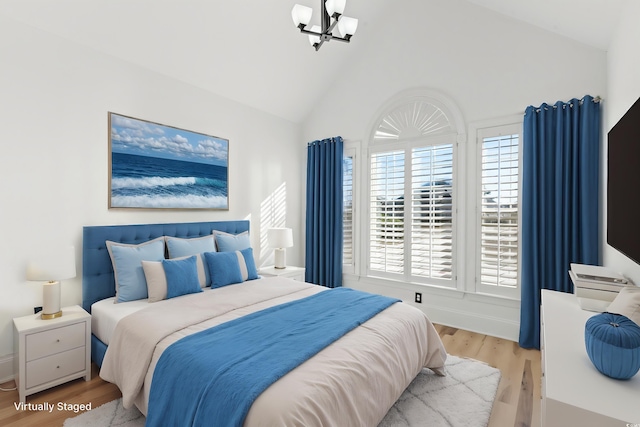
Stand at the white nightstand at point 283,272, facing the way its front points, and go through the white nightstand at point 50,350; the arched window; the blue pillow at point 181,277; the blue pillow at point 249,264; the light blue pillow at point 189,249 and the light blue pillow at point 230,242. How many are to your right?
5

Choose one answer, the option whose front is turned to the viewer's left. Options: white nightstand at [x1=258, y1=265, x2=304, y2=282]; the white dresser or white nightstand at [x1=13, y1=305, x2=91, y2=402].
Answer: the white dresser

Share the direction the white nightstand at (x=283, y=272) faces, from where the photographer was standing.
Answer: facing the viewer and to the right of the viewer

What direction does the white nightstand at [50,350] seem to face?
toward the camera

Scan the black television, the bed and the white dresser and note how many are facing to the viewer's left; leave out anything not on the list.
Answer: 2

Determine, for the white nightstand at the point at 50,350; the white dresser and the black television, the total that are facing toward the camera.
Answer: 1

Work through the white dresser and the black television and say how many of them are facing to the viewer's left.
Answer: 2

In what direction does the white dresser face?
to the viewer's left

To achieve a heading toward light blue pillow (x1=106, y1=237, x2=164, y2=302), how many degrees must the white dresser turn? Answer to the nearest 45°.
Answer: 0° — it already faces it

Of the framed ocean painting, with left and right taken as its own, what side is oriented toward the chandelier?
front

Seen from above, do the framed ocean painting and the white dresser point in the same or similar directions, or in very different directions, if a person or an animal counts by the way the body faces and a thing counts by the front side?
very different directions

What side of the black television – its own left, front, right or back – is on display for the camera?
left

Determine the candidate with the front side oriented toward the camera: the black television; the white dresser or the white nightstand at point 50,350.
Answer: the white nightstand

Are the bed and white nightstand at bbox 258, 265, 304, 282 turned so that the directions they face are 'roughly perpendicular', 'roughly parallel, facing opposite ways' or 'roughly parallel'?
roughly parallel

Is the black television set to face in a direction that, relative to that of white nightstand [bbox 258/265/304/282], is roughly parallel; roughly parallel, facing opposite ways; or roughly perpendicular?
roughly parallel, facing opposite ways

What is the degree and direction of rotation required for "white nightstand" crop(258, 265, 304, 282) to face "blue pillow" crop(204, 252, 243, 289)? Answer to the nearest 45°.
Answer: approximately 90° to its right
